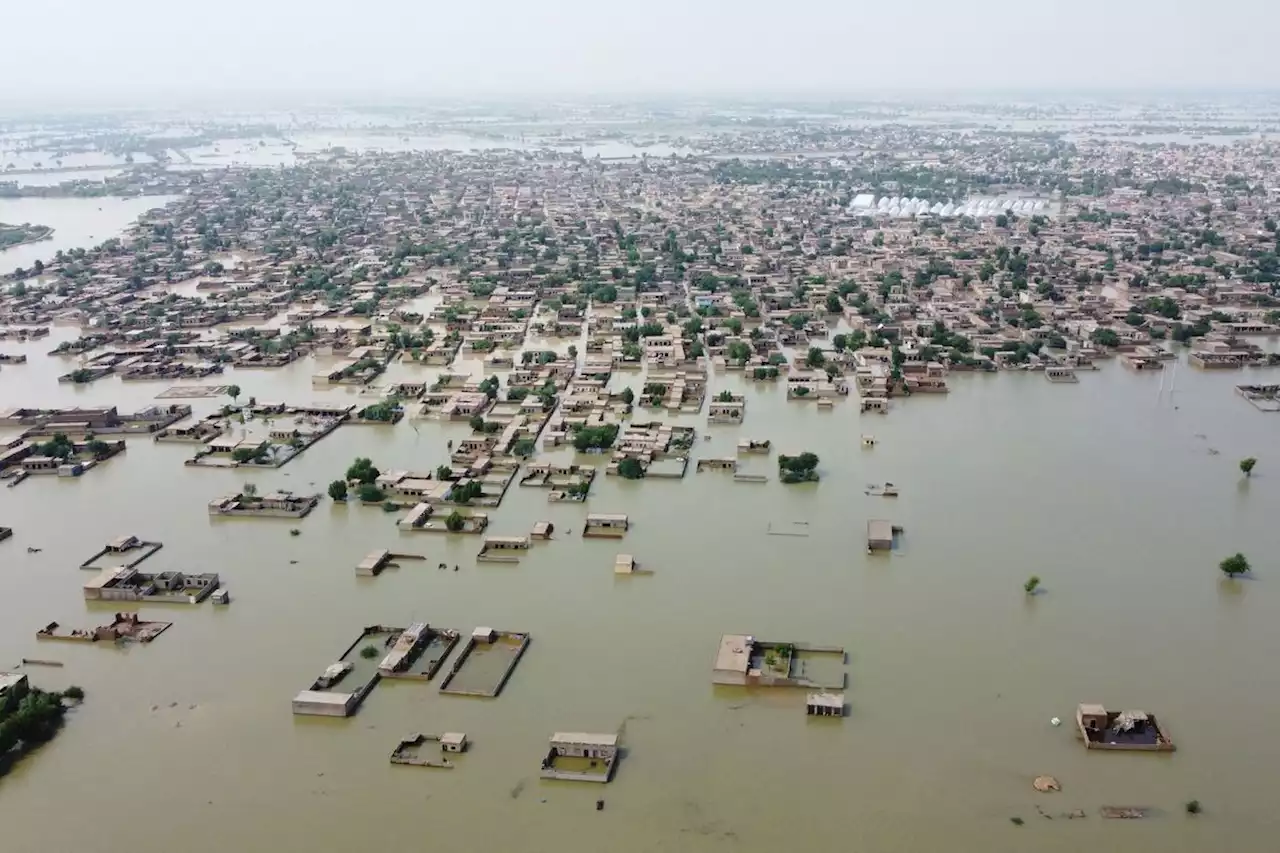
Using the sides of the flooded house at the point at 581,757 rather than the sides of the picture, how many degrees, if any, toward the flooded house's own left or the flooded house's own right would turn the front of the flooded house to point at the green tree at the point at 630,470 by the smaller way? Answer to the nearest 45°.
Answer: approximately 180°

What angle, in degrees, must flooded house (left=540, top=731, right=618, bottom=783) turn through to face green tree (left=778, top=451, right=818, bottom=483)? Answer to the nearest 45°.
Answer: approximately 135° to its left

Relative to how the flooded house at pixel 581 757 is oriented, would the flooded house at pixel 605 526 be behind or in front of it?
behind

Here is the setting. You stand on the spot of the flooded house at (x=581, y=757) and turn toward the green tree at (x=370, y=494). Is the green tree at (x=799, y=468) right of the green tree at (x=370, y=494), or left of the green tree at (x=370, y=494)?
right

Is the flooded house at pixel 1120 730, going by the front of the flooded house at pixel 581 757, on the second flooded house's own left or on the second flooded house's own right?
on the second flooded house's own left

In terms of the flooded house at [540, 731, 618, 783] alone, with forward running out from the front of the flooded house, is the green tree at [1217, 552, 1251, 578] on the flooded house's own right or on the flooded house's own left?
on the flooded house's own left

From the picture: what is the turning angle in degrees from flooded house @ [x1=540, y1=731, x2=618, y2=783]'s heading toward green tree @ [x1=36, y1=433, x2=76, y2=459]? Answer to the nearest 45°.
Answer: approximately 135° to its right

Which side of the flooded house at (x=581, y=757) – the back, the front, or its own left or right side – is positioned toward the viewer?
front
